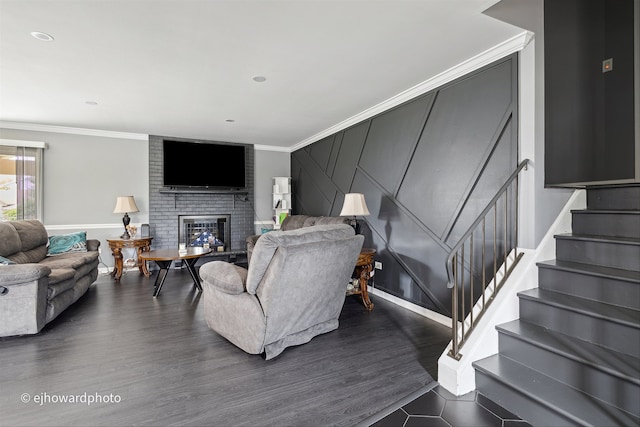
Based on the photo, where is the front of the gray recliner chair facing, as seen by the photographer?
facing away from the viewer and to the left of the viewer

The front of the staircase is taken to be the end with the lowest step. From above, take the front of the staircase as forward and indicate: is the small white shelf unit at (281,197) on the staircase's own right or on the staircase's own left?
on the staircase's own right

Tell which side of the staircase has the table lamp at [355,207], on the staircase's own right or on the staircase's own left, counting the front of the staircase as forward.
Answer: on the staircase's own right

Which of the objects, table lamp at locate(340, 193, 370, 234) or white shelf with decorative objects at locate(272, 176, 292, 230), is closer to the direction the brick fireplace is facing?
the table lamp

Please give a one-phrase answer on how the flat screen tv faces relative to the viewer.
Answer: facing the viewer

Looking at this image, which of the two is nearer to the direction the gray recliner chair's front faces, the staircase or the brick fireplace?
the brick fireplace

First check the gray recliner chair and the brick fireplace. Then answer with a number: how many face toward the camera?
1

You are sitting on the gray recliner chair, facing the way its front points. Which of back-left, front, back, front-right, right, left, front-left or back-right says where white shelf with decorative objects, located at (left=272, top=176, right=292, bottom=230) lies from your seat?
front-right

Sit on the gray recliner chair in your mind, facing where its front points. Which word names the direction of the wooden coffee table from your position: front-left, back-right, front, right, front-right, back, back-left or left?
front

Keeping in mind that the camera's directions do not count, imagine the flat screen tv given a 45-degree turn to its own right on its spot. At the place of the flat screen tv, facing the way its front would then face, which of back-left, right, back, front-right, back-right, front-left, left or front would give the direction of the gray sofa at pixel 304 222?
left

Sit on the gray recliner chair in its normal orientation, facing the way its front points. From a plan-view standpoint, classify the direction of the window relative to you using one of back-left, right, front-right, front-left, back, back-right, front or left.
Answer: front

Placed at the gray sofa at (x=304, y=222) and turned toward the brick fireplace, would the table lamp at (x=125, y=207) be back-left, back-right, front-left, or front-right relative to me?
front-left

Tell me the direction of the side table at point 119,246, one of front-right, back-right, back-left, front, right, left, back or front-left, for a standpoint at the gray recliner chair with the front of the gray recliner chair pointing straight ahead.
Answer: front

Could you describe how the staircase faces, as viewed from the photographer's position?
facing the viewer and to the left of the viewer

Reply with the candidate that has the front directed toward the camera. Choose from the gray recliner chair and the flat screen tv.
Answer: the flat screen tv

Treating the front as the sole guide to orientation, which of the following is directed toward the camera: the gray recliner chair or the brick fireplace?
the brick fireplace

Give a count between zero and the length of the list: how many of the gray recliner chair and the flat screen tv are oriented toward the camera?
1

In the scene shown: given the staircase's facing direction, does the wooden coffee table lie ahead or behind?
ahead
